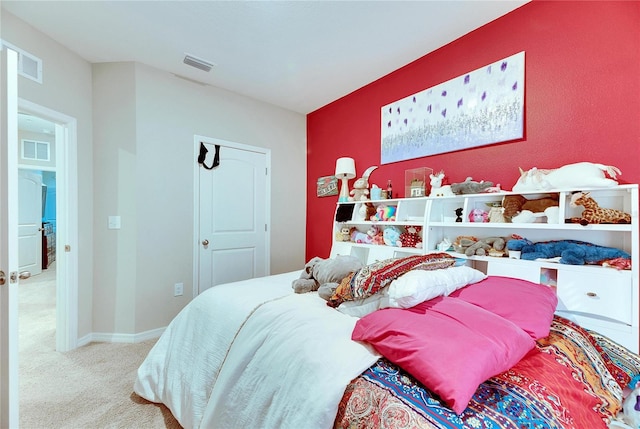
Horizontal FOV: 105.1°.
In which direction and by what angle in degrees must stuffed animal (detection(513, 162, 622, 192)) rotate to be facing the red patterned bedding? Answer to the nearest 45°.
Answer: approximately 90° to its left

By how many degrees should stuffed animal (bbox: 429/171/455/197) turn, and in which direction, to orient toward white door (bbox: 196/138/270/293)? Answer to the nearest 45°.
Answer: approximately 45° to its right

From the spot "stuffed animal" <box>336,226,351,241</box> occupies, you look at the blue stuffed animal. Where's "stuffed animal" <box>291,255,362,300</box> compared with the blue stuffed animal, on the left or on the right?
right

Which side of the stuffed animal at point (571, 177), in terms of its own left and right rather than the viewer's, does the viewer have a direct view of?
left

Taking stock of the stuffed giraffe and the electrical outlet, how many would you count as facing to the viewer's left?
1
